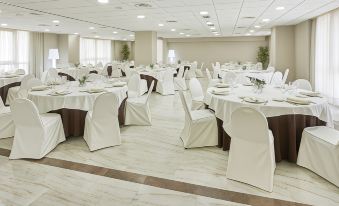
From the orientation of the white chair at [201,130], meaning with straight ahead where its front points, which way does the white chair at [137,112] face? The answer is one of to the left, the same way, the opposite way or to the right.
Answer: the opposite way

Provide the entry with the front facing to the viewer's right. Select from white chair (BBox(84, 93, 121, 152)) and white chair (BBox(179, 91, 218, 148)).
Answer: white chair (BBox(179, 91, 218, 148))

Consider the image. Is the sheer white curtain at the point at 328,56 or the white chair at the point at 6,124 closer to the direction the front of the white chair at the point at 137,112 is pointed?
the white chair

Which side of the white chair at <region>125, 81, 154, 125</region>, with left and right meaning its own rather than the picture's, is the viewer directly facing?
left

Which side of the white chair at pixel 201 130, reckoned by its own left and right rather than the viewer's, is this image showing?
right

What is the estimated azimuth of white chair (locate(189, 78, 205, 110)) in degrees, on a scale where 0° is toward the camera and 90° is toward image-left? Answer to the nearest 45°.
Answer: approximately 315°

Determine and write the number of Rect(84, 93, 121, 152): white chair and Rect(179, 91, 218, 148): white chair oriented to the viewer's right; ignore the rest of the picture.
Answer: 1

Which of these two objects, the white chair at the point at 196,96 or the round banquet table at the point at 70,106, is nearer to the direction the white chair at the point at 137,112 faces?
the round banquet table

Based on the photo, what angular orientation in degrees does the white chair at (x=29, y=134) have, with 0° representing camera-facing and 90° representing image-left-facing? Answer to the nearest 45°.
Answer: approximately 225°

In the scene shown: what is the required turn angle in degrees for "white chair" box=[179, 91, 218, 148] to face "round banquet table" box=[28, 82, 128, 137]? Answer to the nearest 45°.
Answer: approximately 180°

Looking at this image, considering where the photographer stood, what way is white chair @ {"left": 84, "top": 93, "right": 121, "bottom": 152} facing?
facing away from the viewer and to the left of the viewer
